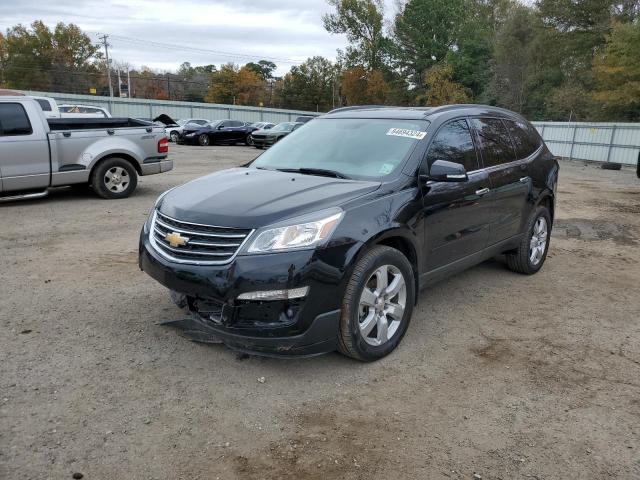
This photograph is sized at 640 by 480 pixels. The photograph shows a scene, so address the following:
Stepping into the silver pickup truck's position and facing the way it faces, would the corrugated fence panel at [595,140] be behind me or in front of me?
behind

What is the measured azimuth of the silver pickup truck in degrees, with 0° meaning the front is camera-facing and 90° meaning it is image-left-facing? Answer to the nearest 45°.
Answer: approximately 90°

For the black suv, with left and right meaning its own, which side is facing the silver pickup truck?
right

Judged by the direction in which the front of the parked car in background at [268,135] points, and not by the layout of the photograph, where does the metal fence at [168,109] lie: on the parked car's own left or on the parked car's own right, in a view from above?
on the parked car's own right

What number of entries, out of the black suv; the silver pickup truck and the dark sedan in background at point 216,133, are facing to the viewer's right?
0

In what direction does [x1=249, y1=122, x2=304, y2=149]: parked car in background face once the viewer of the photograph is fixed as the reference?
facing the viewer and to the left of the viewer

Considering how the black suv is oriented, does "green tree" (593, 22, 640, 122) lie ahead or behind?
behind

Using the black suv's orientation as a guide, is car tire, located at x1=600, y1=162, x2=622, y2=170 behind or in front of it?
behind

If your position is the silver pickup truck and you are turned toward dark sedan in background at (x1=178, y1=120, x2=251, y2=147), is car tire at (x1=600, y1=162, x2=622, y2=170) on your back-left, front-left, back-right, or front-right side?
front-right

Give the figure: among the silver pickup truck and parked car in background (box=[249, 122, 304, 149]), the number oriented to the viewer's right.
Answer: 0

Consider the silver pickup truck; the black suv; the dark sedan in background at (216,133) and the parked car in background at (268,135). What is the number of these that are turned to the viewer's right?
0

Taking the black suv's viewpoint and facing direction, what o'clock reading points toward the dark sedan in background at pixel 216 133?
The dark sedan in background is roughly at 4 o'clock from the black suv.

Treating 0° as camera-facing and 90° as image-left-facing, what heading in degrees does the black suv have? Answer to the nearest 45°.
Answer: approximately 45°

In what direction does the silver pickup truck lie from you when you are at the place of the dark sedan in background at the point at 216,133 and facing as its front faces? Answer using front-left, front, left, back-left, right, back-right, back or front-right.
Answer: front-left
